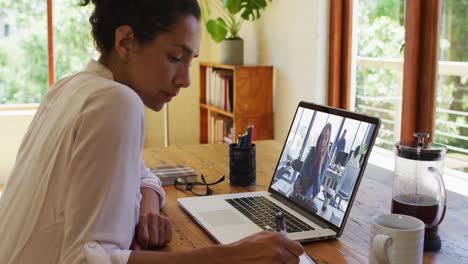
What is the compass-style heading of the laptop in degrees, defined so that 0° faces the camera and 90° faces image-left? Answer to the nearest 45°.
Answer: approximately 45°

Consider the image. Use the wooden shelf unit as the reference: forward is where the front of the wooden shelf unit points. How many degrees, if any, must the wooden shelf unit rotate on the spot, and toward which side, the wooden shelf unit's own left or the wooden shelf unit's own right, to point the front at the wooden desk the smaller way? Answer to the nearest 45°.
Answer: approximately 45° to the wooden shelf unit's own left

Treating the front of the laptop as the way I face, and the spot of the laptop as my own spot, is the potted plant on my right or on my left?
on my right

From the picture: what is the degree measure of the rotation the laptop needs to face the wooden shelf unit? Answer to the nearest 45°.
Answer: approximately 135° to its right

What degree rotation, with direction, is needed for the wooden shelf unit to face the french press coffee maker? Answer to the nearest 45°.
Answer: approximately 45° to its left

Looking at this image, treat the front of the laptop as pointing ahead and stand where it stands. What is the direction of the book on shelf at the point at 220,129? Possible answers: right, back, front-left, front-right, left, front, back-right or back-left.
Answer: back-right

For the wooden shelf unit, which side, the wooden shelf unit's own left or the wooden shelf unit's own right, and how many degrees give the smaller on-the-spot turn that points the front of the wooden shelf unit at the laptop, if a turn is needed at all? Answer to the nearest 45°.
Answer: approximately 45° to the wooden shelf unit's own left

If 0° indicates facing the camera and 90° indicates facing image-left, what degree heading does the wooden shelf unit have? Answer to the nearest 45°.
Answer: approximately 45°
